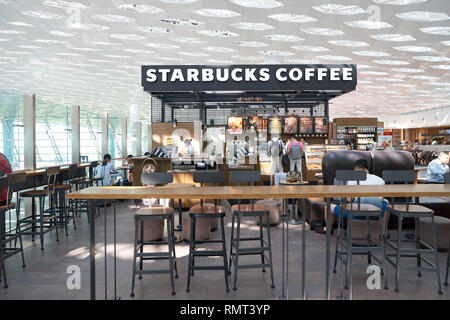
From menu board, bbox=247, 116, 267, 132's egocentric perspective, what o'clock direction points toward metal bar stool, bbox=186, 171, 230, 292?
The metal bar stool is roughly at 12 o'clock from the menu board.

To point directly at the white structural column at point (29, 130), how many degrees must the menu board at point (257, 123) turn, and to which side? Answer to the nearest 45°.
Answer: approximately 45° to its right

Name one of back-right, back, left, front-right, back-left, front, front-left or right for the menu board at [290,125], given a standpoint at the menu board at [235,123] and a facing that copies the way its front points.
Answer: left

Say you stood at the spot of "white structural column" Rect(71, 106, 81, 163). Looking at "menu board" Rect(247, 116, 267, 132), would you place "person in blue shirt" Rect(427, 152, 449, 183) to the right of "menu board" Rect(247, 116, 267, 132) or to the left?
right

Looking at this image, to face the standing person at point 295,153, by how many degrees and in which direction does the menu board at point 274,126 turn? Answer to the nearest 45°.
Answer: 0° — it already faces them

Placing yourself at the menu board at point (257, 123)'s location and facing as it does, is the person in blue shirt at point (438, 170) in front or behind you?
in front

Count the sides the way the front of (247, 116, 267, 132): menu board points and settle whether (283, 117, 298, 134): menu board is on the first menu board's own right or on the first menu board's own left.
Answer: on the first menu board's own left

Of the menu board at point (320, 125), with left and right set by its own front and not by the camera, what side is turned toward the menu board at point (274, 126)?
right
